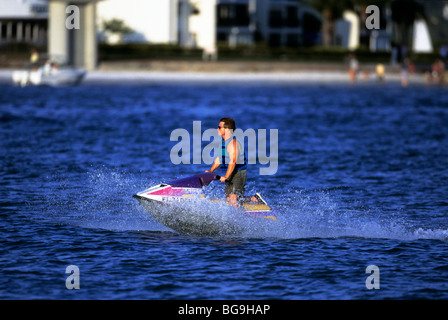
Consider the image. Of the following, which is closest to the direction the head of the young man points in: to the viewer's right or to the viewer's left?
to the viewer's left

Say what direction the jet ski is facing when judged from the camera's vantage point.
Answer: facing to the left of the viewer

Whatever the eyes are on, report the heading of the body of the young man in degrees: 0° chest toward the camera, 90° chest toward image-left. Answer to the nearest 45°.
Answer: approximately 90°
